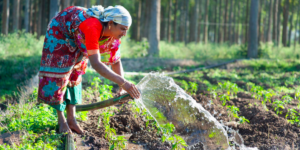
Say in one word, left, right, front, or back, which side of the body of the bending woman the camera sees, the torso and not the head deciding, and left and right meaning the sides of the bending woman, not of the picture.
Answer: right

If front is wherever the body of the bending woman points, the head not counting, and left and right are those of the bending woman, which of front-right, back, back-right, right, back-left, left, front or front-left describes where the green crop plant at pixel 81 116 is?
left

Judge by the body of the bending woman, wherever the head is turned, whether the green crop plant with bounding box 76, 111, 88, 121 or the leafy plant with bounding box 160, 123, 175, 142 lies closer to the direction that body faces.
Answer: the leafy plant

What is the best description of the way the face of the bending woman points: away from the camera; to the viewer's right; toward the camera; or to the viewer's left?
to the viewer's right

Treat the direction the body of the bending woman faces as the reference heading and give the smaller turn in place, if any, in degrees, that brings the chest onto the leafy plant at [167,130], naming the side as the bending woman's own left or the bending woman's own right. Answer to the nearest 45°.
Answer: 0° — they already face it
